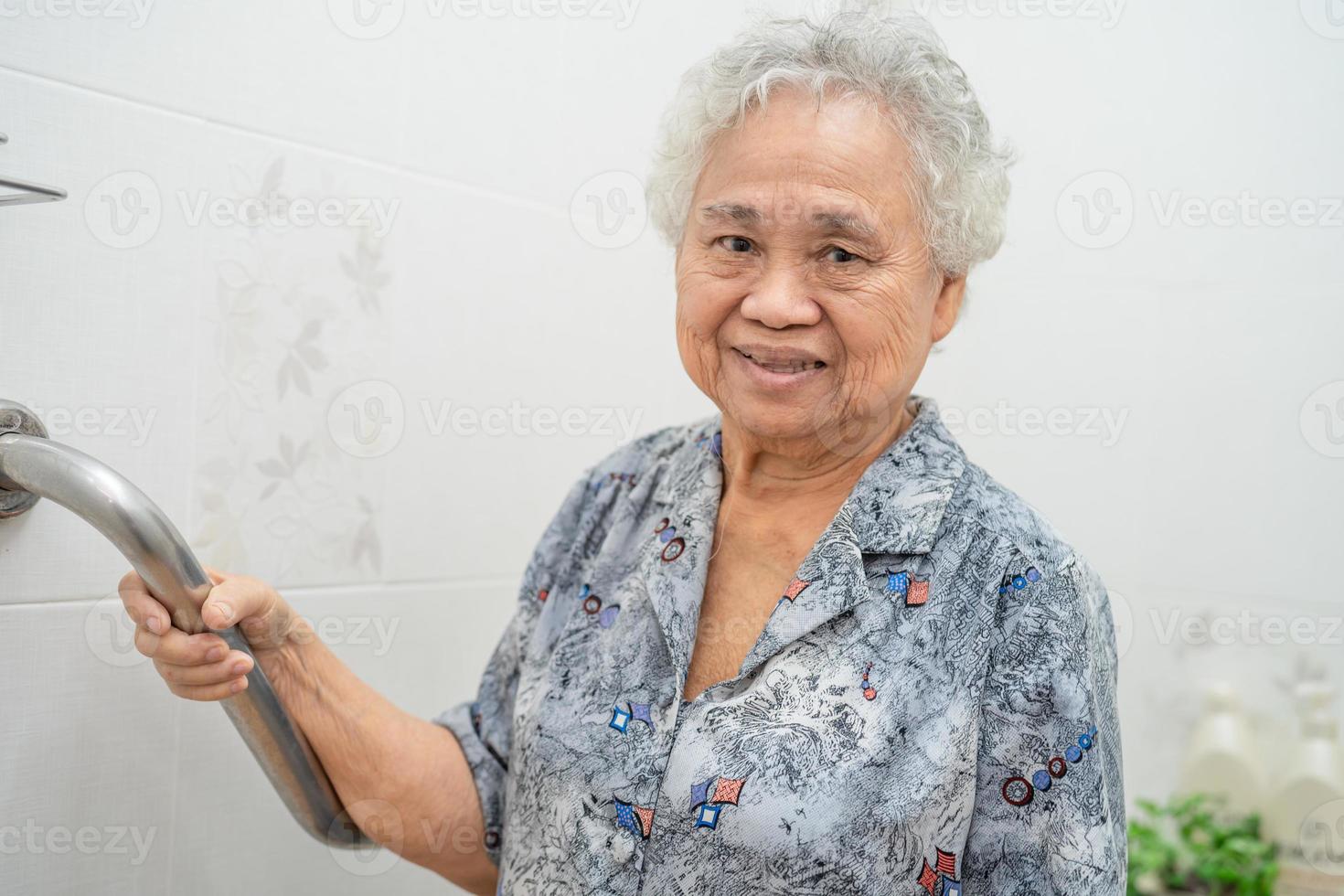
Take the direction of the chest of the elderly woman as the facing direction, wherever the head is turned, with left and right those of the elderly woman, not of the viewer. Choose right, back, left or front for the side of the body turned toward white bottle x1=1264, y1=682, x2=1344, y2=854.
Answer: back

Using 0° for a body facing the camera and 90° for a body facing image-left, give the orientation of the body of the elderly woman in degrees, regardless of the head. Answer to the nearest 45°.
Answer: approximately 45°

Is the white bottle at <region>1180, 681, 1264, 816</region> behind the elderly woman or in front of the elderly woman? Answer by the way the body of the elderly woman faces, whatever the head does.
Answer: behind
